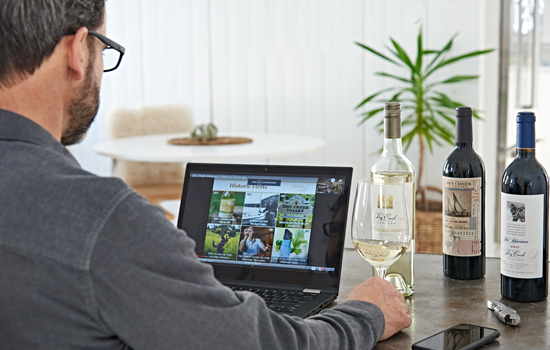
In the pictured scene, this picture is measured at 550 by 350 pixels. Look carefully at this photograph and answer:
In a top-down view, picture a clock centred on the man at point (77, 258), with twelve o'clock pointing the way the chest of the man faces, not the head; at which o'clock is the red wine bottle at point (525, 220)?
The red wine bottle is roughly at 1 o'clock from the man.

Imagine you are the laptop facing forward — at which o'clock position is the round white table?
The round white table is roughly at 4 o'clock from the laptop.

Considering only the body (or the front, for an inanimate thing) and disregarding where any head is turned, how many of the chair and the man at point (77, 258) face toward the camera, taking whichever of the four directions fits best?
1

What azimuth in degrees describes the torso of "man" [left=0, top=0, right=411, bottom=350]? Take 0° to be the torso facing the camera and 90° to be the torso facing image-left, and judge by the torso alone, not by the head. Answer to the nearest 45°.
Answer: approximately 225°

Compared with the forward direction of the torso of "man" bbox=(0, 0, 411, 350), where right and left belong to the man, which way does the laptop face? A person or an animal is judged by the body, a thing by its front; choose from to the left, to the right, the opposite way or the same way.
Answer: the opposite way

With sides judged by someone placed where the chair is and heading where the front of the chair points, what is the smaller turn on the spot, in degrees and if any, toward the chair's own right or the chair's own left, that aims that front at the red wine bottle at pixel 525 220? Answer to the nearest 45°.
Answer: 0° — it already faces it

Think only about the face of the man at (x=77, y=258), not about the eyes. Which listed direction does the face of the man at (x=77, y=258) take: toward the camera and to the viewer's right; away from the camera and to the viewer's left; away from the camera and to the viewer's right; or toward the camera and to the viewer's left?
away from the camera and to the viewer's right

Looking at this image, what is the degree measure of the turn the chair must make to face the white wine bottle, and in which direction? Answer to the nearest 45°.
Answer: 0° — it already faces it
